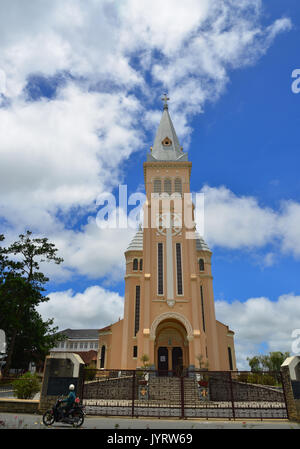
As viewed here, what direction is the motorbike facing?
to the viewer's left

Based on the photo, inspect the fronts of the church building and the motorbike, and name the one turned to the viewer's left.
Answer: the motorbike

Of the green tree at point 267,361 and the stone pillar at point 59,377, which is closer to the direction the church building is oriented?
the stone pillar

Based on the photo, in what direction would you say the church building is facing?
toward the camera

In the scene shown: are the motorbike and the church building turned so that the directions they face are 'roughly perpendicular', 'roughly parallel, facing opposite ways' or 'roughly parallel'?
roughly perpendicular

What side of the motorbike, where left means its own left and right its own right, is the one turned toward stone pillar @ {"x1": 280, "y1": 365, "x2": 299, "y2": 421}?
back

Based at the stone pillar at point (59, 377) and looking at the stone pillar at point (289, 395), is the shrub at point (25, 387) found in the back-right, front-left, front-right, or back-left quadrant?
back-left

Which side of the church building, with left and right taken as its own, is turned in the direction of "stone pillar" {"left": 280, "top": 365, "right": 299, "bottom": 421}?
front

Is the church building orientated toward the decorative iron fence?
yes

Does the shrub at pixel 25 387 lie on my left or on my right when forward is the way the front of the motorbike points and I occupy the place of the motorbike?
on my right

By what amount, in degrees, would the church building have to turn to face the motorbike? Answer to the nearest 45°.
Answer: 0° — it already faces it

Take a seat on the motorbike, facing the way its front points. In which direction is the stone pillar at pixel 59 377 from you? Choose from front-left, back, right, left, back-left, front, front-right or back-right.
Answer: right

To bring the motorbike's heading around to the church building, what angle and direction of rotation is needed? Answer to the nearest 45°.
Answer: approximately 135° to its right

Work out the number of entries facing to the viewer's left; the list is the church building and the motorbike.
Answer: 1

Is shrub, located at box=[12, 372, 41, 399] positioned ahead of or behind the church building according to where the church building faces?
ahead

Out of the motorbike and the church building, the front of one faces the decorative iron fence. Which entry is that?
the church building
